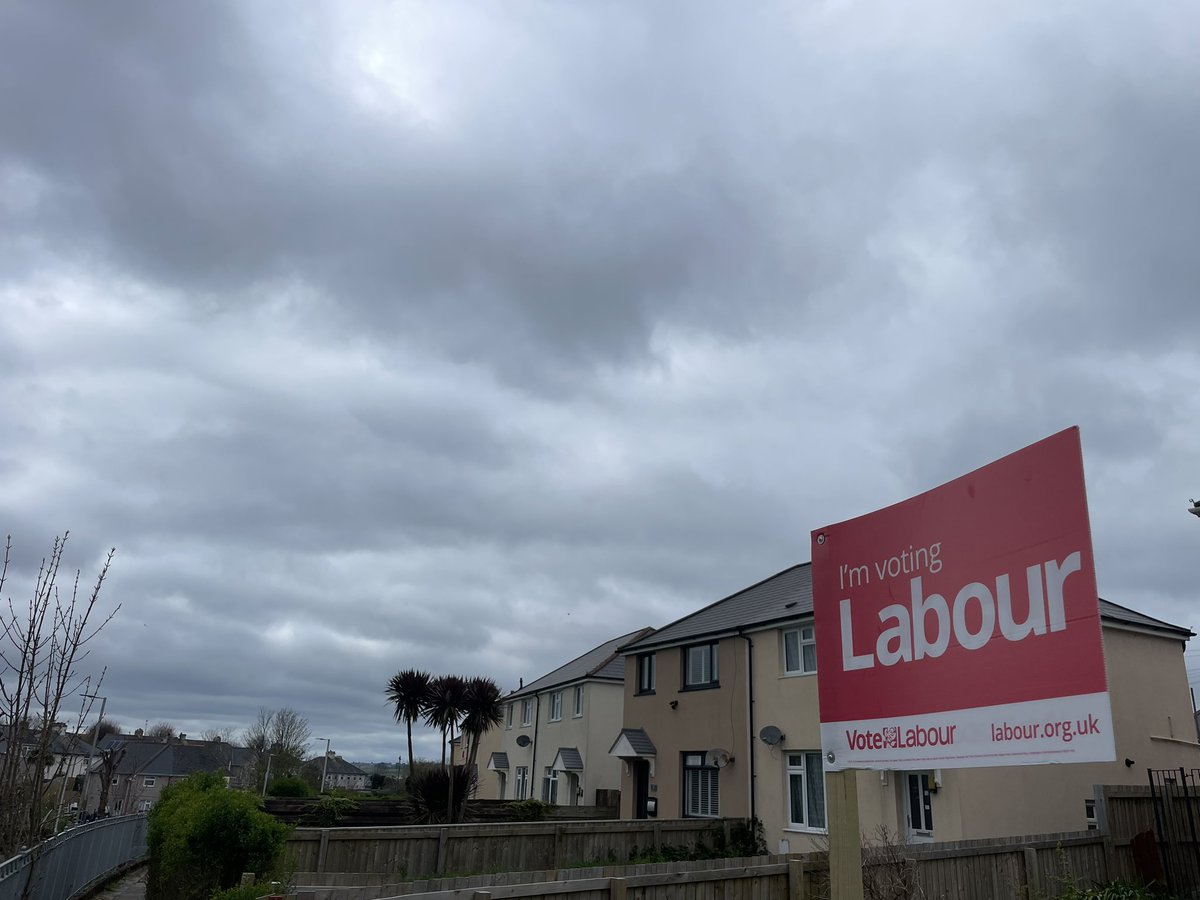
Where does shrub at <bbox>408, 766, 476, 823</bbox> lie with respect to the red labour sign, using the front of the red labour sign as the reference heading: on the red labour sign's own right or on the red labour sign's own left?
on the red labour sign's own right

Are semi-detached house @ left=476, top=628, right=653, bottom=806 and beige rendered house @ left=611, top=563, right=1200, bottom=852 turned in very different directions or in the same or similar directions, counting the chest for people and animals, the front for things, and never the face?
same or similar directions

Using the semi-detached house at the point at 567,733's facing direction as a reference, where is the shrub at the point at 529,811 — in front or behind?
in front

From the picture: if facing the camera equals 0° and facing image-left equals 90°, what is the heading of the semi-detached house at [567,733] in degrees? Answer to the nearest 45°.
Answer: approximately 45°

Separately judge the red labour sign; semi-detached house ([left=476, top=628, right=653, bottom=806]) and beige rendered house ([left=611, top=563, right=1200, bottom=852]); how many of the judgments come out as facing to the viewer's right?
0

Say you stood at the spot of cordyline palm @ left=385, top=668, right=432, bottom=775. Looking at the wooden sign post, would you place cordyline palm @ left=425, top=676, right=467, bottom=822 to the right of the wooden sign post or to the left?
left

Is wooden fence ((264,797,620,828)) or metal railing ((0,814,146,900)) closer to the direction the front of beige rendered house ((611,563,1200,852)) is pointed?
the metal railing

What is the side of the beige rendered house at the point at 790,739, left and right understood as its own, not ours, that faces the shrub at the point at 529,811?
right

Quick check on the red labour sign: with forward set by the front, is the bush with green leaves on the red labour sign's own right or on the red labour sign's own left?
on the red labour sign's own right

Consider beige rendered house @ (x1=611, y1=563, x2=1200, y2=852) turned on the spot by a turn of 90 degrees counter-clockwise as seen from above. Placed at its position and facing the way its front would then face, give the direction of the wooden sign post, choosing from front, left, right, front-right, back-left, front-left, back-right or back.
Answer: front-right

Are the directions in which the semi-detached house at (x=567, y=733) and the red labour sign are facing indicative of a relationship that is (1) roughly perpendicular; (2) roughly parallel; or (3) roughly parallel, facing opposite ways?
roughly parallel

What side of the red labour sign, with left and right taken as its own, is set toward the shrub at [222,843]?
right

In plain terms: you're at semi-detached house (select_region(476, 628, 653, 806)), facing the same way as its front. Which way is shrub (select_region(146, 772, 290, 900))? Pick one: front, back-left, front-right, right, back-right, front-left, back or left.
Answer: front-left

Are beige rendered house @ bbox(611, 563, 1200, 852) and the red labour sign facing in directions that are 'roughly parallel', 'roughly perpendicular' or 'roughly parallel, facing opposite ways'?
roughly parallel

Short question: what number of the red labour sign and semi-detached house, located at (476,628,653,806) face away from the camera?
0

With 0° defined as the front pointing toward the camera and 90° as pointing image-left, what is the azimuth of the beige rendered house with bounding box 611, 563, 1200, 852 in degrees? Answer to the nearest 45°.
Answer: approximately 45°

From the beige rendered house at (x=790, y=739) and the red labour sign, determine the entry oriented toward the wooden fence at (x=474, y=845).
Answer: the beige rendered house

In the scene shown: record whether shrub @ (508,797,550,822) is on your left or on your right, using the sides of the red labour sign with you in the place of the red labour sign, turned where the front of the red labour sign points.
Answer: on your right

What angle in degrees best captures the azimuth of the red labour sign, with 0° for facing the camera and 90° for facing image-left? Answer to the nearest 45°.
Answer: approximately 45°
